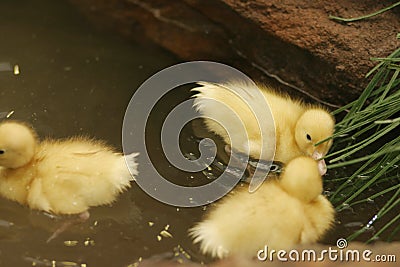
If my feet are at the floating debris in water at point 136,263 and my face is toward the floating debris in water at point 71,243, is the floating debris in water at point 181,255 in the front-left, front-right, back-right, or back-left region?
back-right

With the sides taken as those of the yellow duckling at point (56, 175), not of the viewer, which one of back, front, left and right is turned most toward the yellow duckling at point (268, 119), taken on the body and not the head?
back

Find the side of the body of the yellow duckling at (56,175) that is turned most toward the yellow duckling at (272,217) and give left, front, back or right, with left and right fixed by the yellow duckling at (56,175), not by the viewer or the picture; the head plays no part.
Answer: back

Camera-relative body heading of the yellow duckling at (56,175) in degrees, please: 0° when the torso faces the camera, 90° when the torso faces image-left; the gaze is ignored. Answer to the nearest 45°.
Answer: approximately 90°

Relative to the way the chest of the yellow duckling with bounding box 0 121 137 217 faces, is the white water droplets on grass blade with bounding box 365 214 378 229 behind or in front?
behind
